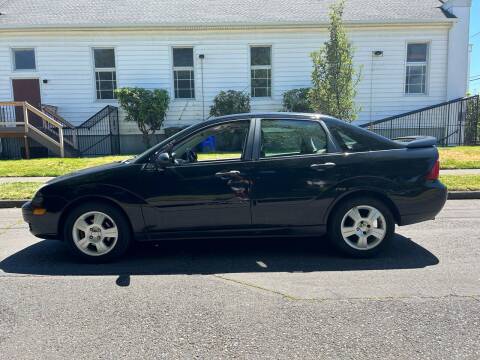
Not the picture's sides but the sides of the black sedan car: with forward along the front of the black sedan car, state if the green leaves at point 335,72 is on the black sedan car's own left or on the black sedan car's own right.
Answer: on the black sedan car's own right

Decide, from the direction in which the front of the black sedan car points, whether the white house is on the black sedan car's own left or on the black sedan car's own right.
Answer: on the black sedan car's own right

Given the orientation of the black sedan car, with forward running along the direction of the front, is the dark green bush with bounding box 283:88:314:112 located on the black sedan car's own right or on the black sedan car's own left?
on the black sedan car's own right

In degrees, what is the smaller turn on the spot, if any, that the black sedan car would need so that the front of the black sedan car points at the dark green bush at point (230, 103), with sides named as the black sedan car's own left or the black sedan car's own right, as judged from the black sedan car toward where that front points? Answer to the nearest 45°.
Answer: approximately 90° to the black sedan car's own right

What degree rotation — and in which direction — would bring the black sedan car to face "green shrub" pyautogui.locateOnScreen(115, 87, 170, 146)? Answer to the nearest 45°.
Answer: approximately 90° to its right

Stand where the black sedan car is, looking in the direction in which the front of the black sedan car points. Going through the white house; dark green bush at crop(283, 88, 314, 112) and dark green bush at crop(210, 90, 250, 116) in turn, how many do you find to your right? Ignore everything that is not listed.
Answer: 3

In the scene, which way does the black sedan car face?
to the viewer's left
